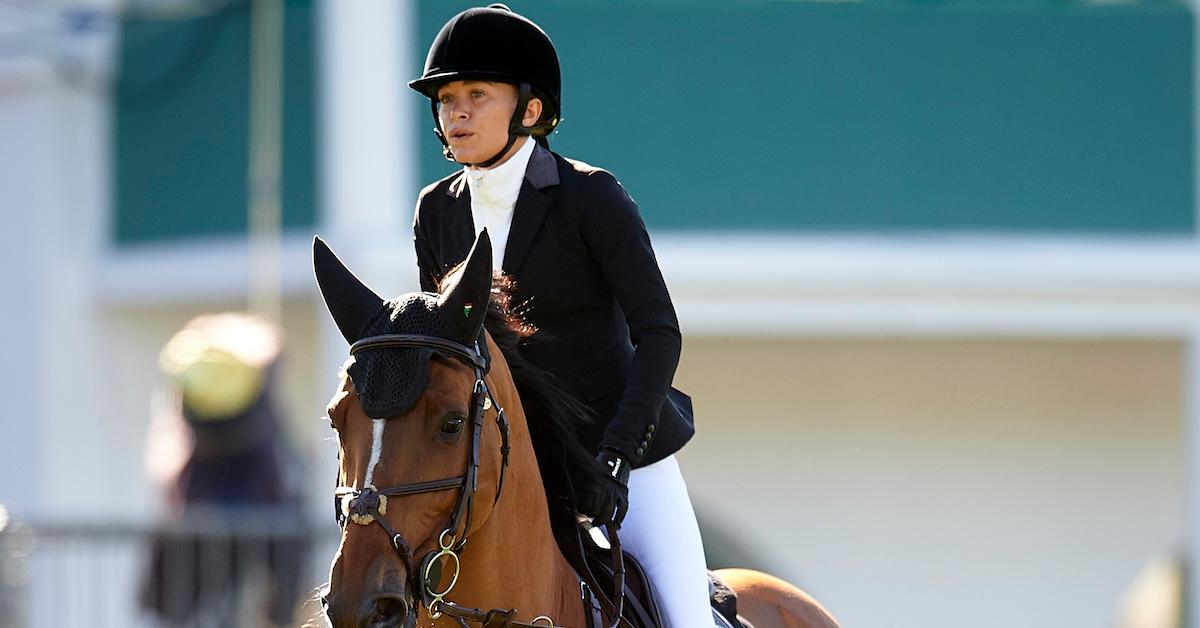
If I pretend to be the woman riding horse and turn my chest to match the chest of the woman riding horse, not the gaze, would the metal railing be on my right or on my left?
on my right

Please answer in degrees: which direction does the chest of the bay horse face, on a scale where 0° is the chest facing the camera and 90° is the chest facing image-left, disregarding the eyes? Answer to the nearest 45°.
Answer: approximately 45°

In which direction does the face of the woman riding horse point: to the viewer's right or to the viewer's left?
to the viewer's left

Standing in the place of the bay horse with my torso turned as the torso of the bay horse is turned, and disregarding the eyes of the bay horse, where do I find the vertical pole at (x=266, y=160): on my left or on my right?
on my right

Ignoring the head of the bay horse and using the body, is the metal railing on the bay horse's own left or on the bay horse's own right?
on the bay horse's own right
